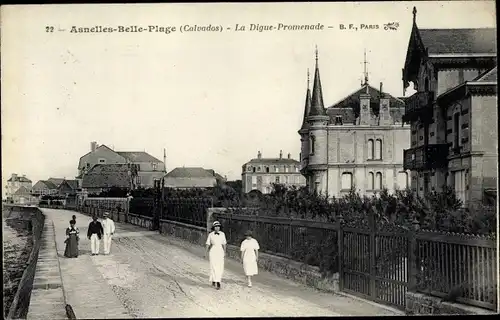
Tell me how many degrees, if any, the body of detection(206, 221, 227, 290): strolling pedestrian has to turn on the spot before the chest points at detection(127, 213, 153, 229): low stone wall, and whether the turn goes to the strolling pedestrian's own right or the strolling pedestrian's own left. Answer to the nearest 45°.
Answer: approximately 180°

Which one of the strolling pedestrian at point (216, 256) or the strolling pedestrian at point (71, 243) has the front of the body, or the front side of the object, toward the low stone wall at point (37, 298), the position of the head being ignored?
the strolling pedestrian at point (71, 243)

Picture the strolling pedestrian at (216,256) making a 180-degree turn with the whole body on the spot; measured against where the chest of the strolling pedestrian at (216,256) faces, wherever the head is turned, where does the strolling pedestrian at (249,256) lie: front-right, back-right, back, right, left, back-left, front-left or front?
right

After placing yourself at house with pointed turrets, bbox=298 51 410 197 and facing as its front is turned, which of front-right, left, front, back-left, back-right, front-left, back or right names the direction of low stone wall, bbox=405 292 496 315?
left

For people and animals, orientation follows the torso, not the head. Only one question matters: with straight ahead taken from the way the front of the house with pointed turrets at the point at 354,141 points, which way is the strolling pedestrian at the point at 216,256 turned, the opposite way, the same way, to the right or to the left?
to the left

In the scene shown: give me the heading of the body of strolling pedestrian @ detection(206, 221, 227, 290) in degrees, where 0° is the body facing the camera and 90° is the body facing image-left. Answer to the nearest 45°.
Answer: approximately 0°

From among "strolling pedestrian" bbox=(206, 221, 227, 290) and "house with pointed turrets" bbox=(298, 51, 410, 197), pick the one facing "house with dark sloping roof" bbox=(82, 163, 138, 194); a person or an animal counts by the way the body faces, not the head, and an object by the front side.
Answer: "house with pointed turrets" bbox=(298, 51, 410, 197)

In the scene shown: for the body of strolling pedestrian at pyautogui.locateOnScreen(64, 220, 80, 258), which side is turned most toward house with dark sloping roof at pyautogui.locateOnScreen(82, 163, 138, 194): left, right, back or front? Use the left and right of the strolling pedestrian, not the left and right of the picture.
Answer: back

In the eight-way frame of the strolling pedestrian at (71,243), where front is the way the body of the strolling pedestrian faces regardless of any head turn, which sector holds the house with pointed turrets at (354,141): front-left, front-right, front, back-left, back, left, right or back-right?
back-left

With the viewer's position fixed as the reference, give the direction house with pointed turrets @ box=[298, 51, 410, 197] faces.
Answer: facing to the left of the viewer

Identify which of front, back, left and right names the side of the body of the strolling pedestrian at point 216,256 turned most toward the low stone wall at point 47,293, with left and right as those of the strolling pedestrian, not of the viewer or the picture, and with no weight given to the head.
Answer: right
